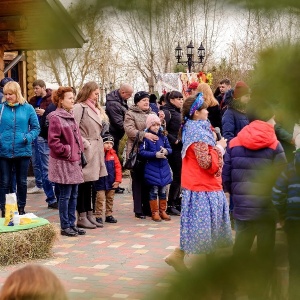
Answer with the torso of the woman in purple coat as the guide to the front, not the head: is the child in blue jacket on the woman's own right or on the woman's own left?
on the woman's own left

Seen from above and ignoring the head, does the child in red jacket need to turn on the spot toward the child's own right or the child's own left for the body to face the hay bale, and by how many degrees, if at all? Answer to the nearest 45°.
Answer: approximately 45° to the child's own right

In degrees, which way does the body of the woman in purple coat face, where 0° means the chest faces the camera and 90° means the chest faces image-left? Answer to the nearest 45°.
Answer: approximately 315°

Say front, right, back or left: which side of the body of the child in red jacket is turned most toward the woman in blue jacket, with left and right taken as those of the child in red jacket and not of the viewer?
right
